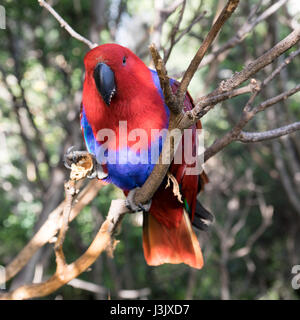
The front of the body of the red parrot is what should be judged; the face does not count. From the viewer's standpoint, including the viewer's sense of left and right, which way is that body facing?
facing the viewer and to the left of the viewer

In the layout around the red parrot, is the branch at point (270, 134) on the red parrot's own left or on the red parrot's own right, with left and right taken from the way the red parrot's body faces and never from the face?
on the red parrot's own left

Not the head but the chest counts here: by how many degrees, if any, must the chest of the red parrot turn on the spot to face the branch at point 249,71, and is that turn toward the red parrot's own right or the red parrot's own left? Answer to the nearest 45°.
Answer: approximately 90° to the red parrot's own left

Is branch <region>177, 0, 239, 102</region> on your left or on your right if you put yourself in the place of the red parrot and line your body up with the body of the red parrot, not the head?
on your left
